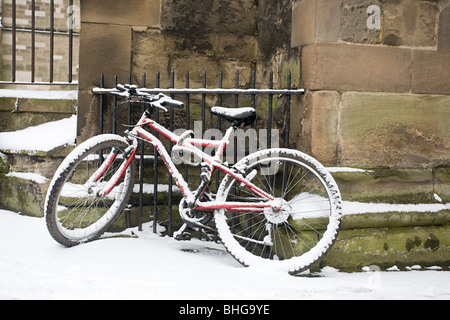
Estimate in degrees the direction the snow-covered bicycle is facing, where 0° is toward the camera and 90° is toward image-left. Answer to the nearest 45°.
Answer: approximately 90°
